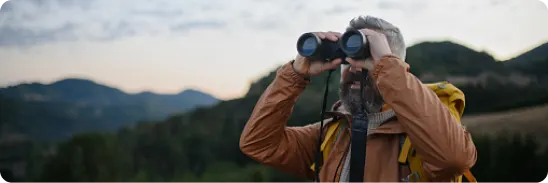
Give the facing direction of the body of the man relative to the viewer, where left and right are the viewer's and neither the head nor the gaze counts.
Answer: facing the viewer and to the left of the viewer
